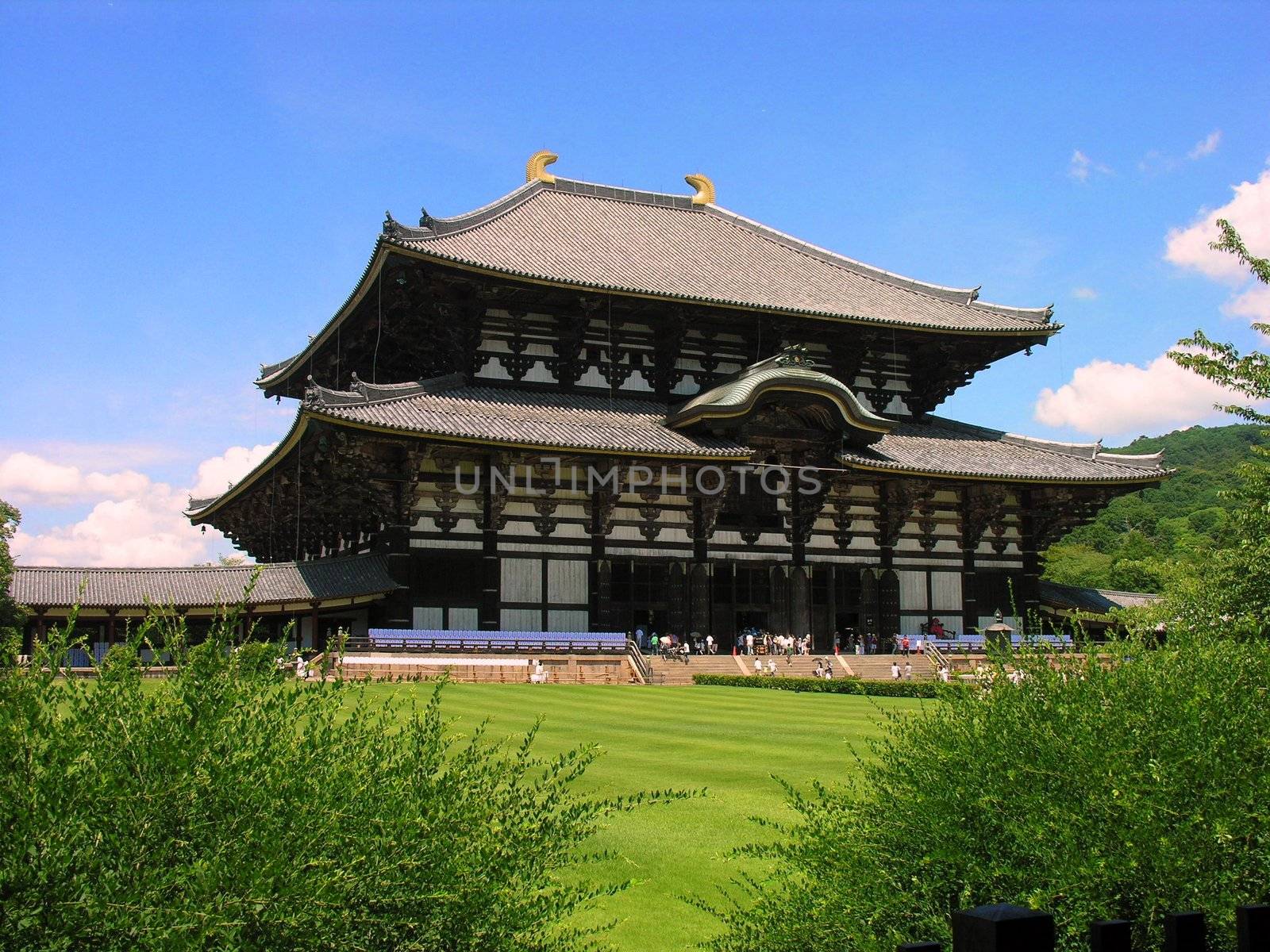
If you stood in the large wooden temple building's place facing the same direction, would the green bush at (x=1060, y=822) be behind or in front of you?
in front

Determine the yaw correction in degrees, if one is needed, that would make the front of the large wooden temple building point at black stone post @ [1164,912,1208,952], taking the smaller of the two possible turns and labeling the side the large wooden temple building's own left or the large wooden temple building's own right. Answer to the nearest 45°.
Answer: approximately 45° to the large wooden temple building's own right

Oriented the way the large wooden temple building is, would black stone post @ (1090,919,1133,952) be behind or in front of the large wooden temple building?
in front

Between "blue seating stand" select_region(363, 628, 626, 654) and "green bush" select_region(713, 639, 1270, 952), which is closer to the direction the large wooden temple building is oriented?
the green bush

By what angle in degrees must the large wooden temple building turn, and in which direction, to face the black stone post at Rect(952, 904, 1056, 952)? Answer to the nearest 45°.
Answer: approximately 45° to its right

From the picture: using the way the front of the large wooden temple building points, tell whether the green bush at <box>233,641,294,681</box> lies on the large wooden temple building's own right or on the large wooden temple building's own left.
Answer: on the large wooden temple building's own right

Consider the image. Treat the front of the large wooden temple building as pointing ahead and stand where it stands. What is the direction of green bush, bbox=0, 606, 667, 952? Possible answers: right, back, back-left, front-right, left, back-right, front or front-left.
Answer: front-right

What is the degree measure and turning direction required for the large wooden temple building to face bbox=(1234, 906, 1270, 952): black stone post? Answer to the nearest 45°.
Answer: approximately 45° to its right

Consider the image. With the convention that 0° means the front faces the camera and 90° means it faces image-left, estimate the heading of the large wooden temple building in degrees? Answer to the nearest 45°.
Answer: approximately 315°

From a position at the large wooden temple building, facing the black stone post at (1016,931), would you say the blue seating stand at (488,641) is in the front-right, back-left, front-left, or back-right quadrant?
front-right
